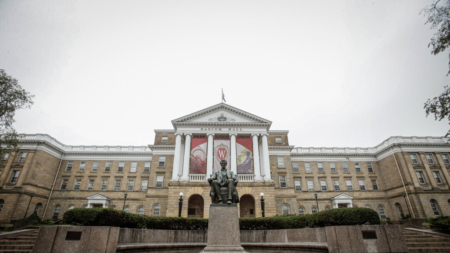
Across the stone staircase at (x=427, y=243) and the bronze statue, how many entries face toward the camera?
2

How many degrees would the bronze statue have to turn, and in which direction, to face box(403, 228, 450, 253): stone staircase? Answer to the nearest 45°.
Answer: approximately 90° to its left

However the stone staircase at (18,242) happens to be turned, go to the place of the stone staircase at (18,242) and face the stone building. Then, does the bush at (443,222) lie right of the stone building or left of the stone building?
right

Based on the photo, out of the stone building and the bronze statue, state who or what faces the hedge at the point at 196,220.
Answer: the stone building

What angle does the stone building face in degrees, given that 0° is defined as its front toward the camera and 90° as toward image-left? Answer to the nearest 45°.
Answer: approximately 0°

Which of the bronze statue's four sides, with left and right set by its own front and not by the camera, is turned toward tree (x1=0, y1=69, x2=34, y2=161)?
right

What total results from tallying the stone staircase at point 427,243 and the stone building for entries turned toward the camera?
2
